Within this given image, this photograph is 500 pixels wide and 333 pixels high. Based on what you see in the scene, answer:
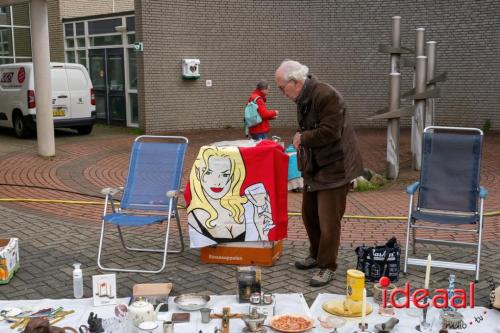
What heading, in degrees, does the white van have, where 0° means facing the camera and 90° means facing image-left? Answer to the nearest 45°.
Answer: approximately 135°

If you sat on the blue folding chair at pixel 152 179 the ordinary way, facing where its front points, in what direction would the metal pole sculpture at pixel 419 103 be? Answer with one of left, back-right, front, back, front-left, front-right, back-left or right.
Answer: back

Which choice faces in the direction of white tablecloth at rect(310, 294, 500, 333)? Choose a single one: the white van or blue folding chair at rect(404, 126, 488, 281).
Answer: the blue folding chair

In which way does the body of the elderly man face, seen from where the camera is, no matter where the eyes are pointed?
to the viewer's left

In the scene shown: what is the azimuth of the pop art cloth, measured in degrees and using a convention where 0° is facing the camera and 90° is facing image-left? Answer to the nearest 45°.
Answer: approximately 0°

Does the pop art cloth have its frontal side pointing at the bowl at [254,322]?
yes
